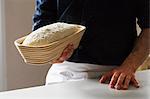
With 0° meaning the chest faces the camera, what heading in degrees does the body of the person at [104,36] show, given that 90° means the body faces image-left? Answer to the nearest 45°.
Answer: approximately 0°
